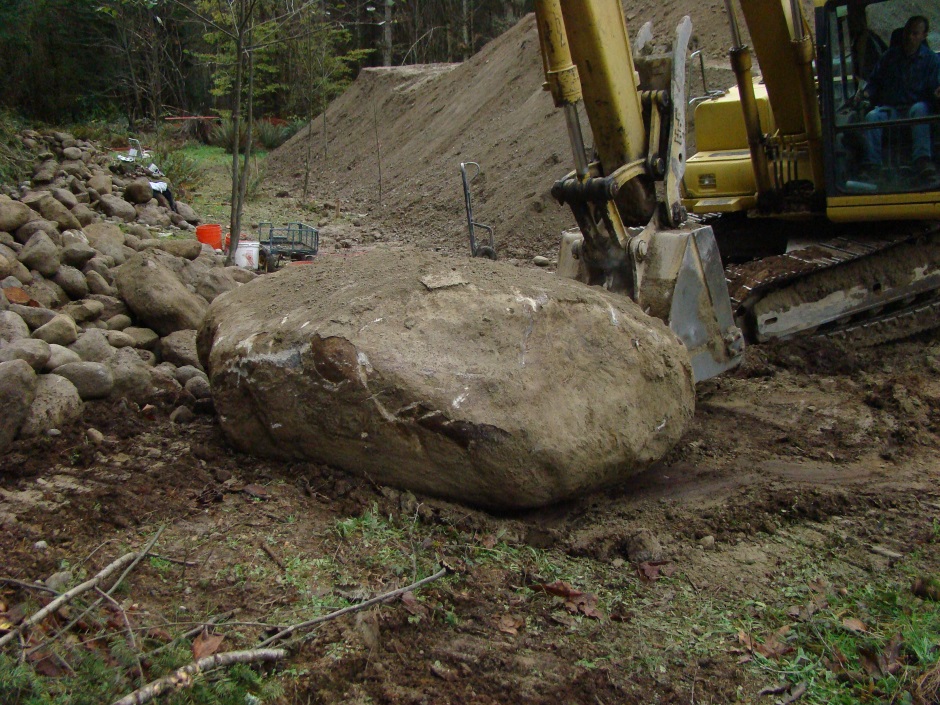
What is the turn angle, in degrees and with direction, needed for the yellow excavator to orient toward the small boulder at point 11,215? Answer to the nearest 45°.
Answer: approximately 45° to its right

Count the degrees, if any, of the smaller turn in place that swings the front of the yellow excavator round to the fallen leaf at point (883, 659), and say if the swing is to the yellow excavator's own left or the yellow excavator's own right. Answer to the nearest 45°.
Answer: approximately 45° to the yellow excavator's own left

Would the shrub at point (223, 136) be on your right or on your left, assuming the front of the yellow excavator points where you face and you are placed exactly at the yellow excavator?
on your right

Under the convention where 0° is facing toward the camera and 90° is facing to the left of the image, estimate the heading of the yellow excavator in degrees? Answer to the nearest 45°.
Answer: approximately 45°

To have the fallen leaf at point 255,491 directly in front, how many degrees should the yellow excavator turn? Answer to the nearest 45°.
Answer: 0° — it already faces it

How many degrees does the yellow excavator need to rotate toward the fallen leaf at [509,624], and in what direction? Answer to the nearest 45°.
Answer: approximately 45° to its left

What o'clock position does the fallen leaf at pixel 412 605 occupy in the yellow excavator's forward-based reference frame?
The fallen leaf is roughly at 11 o'clock from the yellow excavator.

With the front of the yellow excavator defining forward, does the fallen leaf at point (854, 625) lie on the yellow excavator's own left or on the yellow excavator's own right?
on the yellow excavator's own left

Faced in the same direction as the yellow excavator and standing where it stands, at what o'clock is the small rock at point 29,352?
The small rock is roughly at 12 o'clock from the yellow excavator.

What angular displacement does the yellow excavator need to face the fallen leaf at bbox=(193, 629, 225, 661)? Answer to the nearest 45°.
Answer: approximately 45° to its left
